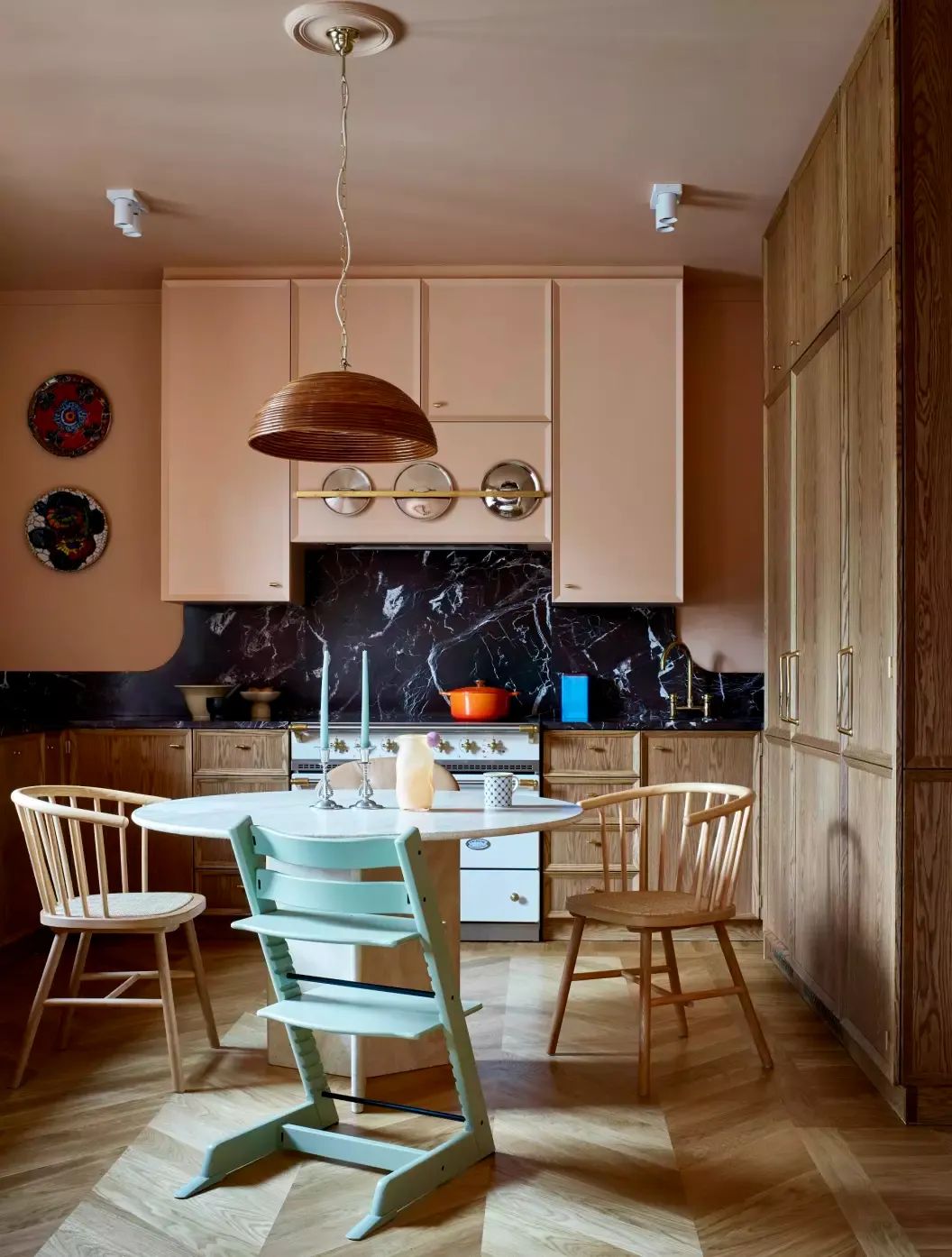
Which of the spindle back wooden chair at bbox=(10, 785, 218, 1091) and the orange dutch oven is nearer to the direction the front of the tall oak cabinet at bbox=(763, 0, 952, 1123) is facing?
the spindle back wooden chair

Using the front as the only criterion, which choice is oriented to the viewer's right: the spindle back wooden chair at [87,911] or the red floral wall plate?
the spindle back wooden chair

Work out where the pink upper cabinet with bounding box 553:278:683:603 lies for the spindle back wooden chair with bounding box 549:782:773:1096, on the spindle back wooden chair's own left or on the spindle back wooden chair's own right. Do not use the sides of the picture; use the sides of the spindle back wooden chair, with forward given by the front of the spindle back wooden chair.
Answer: on the spindle back wooden chair's own right

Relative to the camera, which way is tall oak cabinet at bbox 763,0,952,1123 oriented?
to the viewer's left

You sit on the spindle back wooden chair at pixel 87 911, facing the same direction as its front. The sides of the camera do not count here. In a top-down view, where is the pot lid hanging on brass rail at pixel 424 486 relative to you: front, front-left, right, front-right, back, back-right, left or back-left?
front-left

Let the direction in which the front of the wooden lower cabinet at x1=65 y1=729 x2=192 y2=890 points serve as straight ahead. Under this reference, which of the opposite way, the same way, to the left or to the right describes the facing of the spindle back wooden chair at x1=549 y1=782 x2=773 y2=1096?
to the right

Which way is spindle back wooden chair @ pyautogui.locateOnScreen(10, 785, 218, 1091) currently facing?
to the viewer's right

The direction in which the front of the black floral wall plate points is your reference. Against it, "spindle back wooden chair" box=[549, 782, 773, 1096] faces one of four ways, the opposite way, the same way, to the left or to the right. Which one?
to the right

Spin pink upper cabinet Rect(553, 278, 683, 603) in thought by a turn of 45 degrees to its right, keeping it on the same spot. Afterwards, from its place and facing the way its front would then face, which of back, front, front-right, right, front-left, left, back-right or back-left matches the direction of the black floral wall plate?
front-right

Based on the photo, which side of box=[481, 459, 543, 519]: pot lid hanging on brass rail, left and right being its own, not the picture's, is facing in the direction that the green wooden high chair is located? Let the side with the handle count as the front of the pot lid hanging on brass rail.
front

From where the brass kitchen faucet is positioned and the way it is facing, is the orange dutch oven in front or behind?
in front

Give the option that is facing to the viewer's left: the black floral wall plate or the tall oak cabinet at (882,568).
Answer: the tall oak cabinet

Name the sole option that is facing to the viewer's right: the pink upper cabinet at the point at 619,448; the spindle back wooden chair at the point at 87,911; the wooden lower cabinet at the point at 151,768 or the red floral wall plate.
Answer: the spindle back wooden chair
